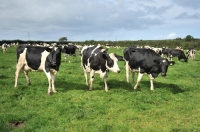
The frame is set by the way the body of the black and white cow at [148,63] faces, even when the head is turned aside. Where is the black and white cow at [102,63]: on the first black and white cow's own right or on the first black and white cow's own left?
on the first black and white cow's own right

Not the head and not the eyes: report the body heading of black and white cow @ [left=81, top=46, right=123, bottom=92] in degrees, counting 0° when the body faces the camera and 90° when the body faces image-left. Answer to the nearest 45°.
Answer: approximately 315°

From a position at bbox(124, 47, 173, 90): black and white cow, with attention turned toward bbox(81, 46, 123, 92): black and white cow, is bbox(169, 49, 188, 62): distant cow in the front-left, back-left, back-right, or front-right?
back-right

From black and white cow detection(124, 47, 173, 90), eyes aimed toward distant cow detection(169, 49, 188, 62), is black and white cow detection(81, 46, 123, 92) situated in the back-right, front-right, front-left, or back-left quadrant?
back-left

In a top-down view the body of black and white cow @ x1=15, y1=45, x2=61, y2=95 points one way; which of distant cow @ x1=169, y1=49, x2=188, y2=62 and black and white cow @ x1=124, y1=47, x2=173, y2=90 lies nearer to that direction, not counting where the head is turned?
the black and white cow

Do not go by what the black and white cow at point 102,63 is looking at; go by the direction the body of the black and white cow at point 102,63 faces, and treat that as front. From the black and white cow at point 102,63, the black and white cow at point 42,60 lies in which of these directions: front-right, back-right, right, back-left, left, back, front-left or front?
back-right

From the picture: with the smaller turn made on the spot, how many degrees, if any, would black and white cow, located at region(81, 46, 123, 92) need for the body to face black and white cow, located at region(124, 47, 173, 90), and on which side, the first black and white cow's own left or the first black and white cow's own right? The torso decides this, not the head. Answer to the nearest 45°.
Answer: approximately 45° to the first black and white cow's own left

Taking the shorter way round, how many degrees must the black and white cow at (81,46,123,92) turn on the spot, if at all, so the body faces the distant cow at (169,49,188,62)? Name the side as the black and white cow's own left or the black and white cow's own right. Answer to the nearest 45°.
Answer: approximately 90° to the black and white cow's own left

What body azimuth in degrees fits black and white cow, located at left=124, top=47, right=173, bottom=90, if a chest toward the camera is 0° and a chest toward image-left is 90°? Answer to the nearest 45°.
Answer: approximately 315°
